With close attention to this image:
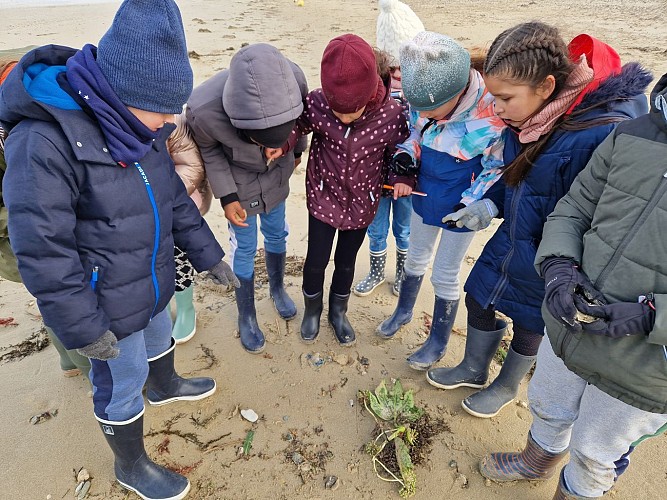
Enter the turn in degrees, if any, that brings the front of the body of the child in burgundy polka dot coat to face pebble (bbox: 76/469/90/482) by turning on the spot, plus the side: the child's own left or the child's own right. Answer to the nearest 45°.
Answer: approximately 45° to the child's own right

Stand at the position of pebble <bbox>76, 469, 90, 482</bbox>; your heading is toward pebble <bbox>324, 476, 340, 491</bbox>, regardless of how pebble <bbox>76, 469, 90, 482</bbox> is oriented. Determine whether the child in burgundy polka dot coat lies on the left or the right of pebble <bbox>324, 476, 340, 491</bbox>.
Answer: left

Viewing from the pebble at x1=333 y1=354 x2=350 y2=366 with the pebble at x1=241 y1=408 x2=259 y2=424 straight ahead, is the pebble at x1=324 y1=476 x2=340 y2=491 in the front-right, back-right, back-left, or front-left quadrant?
front-left

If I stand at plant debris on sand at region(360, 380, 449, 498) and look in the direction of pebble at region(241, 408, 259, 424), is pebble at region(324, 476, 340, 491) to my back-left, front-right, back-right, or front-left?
front-left

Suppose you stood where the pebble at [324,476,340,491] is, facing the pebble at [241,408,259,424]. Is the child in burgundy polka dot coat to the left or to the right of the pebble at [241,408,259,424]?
right

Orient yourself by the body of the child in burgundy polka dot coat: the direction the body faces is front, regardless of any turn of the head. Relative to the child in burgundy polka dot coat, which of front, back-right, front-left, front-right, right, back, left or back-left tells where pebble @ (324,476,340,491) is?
front

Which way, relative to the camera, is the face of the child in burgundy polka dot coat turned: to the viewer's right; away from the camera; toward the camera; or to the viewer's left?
toward the camera

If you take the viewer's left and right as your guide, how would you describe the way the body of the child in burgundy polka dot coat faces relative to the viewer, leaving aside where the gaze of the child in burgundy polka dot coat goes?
facing the viewer

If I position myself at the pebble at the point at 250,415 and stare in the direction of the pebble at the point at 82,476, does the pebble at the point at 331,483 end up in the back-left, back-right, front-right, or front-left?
back-left
